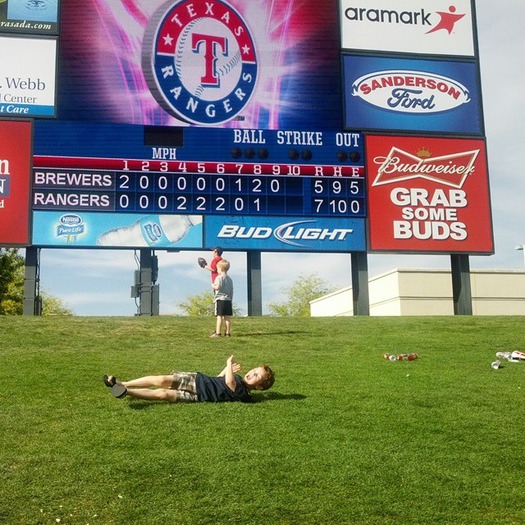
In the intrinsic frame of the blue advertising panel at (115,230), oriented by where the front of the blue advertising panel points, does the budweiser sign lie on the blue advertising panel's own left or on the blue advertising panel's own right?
on the blue advertising panel's own left

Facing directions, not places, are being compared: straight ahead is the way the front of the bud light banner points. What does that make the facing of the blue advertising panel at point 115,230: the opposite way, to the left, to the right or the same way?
the same way

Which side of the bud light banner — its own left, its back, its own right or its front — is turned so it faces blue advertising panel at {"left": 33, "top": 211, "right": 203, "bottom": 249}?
right

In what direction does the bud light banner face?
toward the camera

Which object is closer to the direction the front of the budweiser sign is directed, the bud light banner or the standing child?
the standing child

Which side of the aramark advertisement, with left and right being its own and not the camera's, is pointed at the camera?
front

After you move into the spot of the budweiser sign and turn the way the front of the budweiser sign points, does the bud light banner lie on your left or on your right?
on your right

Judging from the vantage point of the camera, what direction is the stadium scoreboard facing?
facing the viewer

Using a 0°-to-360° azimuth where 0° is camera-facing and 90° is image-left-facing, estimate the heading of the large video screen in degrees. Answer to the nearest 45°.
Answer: approximately 0°
